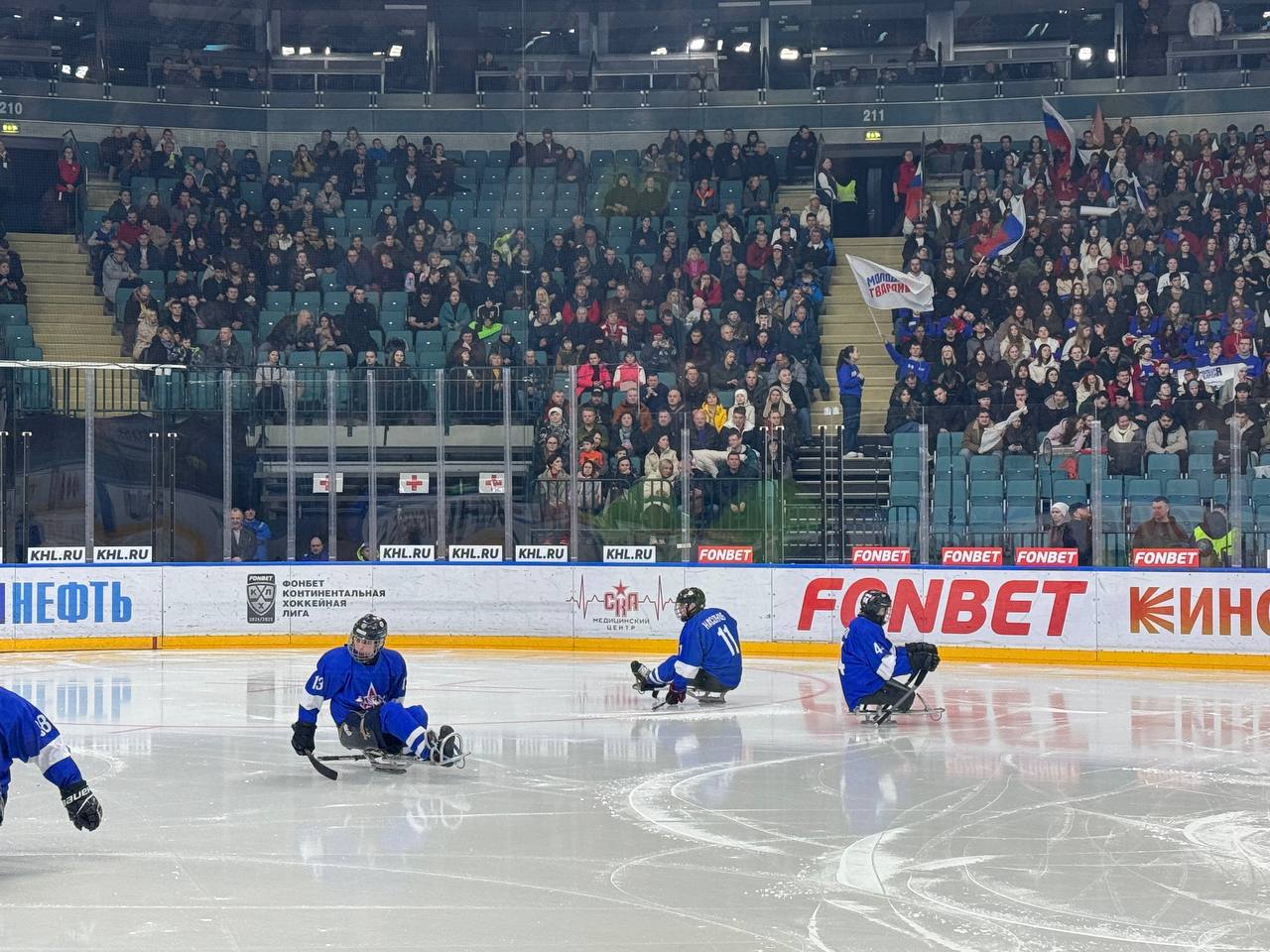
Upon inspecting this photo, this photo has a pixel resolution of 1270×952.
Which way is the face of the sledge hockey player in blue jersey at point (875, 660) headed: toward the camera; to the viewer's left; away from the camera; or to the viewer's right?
to the viewer's right

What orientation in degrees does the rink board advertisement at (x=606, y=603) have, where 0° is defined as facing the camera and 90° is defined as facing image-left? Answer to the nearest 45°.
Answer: approximately 0°

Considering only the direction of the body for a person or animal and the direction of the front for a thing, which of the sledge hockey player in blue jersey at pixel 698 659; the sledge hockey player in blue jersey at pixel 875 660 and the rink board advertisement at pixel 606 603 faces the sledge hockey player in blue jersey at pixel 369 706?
the rink board advertisement

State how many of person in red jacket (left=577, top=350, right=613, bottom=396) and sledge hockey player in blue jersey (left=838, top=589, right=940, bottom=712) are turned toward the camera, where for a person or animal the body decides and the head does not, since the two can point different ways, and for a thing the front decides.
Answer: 1

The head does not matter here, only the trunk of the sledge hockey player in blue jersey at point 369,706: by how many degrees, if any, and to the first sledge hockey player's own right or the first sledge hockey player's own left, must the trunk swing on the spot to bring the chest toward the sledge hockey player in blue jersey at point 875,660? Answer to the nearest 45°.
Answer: approximately 90° to the first sledge hockey player's own left

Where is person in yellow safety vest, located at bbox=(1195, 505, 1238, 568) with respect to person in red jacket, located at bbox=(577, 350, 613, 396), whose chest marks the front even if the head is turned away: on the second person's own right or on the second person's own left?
on the second person's own left

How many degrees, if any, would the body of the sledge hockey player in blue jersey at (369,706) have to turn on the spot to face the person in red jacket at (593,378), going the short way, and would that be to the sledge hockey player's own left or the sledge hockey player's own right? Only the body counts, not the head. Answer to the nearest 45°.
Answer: approximately 135° to the sledge hockey player's own left

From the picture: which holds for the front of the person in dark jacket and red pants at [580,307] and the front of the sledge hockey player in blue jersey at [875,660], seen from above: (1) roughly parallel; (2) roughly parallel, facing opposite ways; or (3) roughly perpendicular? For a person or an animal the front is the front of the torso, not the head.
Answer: roughly perpendicular

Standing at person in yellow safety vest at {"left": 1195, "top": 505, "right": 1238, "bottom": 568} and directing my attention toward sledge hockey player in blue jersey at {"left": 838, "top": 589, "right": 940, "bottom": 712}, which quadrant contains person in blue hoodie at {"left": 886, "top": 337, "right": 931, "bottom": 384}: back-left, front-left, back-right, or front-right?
back-right

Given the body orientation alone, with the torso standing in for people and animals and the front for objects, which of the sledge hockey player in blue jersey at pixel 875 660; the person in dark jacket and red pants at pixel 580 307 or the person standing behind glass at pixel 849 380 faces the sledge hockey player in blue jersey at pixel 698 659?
the person in dark jacket and red pants
